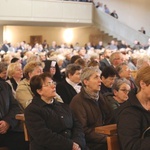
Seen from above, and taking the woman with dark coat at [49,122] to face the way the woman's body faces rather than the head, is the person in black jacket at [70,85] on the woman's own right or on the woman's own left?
on the woman's own left

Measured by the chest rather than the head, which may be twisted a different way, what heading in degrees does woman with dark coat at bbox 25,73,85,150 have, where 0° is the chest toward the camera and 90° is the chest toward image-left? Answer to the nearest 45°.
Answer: approximately 315°

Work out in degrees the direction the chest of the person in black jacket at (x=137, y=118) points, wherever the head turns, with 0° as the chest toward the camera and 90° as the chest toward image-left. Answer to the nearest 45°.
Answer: approximately 315°

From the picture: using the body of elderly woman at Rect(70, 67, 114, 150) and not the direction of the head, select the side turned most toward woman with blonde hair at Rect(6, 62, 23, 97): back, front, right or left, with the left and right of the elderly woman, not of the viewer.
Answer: back
